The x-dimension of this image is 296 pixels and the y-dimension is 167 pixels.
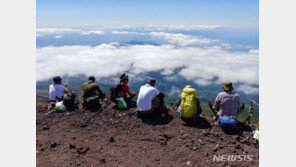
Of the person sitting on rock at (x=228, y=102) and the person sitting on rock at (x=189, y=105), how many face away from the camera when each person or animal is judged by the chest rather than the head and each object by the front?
2

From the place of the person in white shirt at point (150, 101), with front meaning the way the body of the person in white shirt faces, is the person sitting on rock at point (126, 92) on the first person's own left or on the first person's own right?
on the first person's own left

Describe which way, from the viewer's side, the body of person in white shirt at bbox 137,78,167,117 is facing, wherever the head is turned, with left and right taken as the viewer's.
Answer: facing away from the viewer and to the right of the viewer

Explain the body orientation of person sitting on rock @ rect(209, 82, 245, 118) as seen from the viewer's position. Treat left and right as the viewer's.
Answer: facing away from the viewer

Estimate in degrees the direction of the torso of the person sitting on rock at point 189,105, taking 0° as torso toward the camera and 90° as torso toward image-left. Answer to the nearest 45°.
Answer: approximately 180°
